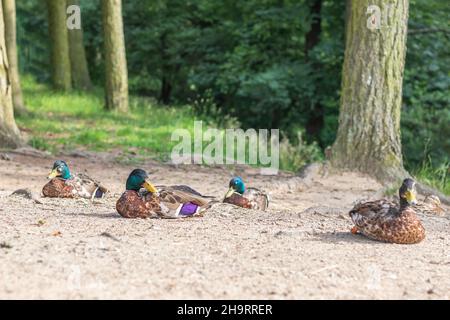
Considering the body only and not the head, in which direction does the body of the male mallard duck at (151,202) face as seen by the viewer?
to the viewer's left

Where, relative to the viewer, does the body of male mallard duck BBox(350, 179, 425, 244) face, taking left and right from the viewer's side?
facing the viewer and to the right of the viewer

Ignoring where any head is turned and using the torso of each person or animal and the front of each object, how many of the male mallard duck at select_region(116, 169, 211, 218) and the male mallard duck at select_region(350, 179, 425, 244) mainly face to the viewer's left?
1

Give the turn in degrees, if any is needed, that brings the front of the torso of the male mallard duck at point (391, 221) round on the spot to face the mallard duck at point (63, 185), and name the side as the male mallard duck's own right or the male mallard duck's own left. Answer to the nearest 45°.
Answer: approximately 135° to the male mallard duck's own right

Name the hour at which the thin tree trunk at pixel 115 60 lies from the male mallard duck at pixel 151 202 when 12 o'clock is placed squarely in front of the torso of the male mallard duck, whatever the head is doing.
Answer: The thin tree trunk is roughly at 3 o'clock from the male mallard duck.

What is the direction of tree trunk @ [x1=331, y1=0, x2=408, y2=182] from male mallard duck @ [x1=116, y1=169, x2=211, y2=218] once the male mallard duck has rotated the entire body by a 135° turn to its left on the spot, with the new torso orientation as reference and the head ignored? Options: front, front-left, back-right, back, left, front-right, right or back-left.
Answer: left

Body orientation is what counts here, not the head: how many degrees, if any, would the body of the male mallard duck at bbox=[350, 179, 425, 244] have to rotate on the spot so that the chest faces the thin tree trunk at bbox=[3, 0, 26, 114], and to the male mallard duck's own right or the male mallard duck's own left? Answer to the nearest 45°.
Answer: approximately 180°

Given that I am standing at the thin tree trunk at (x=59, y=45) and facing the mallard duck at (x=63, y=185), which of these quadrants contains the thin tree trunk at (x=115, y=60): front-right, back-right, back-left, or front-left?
front-left

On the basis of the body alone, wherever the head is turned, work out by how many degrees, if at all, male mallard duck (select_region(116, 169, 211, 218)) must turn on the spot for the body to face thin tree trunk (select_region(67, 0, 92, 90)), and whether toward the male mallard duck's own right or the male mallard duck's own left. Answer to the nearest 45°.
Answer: approximately 90° to the male mallard duck's own right

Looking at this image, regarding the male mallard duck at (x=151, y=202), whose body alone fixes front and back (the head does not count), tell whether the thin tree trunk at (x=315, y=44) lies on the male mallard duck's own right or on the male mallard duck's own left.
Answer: on the male mallard duck's own right

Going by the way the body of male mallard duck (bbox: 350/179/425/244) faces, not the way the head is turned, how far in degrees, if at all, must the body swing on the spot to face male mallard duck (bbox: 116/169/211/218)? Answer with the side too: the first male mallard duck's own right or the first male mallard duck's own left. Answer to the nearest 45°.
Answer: approximately 135° to the first male mallard duck's own right

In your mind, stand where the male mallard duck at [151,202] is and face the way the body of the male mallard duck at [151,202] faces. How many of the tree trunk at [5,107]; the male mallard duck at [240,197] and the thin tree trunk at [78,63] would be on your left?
0

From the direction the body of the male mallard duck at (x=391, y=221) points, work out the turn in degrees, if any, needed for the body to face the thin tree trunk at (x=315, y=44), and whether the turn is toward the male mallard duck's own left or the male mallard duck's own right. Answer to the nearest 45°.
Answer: approximately 135° to the male mallard duck's own left
